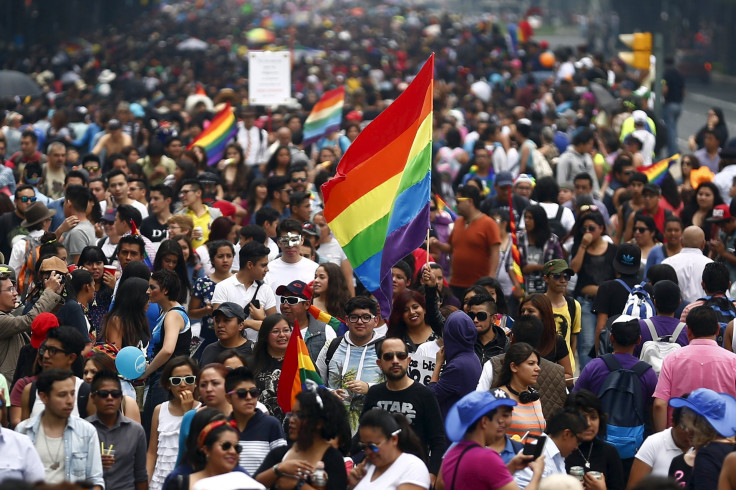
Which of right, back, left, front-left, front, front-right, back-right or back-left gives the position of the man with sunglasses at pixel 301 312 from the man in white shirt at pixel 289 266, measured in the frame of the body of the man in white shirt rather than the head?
front

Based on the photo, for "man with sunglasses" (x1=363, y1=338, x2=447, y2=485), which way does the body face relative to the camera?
toward the camera

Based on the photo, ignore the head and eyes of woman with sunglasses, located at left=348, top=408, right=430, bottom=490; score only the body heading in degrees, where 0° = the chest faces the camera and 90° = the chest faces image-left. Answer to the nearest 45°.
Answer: approximately 45°

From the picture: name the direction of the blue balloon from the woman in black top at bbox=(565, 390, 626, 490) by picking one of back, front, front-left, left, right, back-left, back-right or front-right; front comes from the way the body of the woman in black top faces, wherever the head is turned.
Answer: front-right

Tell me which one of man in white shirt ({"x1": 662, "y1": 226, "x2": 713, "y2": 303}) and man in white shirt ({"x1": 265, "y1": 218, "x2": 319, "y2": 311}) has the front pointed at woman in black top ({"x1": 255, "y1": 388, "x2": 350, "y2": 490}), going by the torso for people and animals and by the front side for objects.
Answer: man in white shirt ({"x1": 265, "y1": 218, "x2": 319, "y2": 311})

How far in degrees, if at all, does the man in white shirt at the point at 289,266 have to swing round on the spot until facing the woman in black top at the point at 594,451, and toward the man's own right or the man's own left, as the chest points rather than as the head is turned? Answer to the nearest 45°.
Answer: approximately 45° to the man's own left

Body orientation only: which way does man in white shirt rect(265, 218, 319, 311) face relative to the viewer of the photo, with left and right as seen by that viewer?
facing the viewer

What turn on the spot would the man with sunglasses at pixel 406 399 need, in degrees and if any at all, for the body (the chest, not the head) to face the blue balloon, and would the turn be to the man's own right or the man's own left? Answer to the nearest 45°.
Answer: approximately 90° to the man's own right

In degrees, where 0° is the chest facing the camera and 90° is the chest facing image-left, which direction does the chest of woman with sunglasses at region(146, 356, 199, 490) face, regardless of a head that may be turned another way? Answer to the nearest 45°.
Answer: approximately 0°

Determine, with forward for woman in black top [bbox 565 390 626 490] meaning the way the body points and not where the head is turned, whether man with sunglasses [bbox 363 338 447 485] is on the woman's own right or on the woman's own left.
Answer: on the woman's own right
